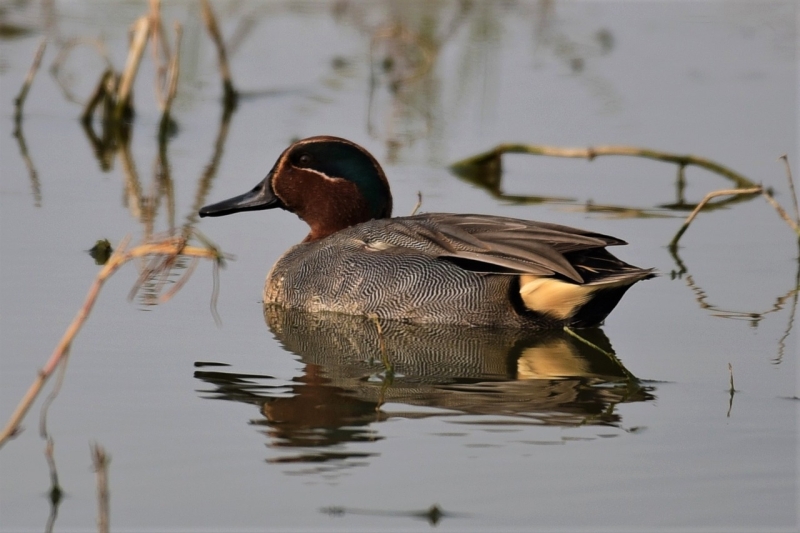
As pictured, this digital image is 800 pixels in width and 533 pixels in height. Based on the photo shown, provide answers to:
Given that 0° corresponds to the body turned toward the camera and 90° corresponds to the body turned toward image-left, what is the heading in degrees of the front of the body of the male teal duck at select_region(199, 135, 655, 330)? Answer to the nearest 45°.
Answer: approximately 90°

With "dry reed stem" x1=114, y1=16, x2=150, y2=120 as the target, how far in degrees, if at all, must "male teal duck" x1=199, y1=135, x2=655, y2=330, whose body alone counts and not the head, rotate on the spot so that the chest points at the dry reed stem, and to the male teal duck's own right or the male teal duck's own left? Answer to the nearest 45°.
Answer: approximately 45° to the male teal duck's own right

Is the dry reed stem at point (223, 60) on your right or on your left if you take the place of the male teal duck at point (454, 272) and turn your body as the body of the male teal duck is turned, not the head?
on your right

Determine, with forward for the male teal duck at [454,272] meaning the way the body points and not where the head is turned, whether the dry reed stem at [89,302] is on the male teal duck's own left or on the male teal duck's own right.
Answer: on the male teal duck's own left

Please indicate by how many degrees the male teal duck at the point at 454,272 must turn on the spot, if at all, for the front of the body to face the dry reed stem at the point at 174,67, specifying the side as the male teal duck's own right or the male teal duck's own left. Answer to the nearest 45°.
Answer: approximately 45° to the male teal duck's own right

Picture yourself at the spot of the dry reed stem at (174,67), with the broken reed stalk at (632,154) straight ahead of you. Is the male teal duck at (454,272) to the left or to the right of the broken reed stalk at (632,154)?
right

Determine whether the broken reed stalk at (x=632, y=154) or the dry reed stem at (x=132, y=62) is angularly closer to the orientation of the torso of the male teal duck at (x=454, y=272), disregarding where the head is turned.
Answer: the dry reed stem
